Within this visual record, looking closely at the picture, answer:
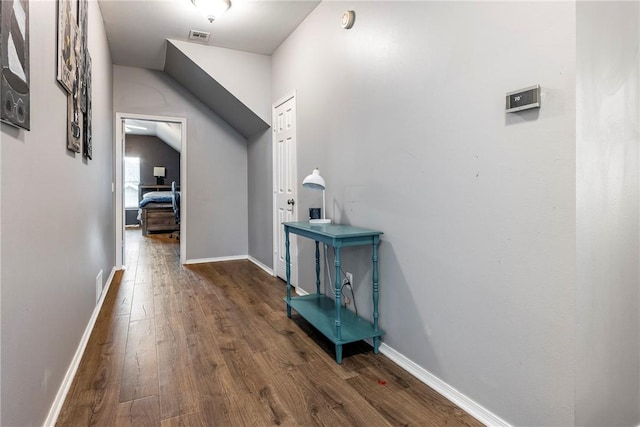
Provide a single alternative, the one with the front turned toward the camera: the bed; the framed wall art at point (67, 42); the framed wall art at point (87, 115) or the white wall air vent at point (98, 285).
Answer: the bed

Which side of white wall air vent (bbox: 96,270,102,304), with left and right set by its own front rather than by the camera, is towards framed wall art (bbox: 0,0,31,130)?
right

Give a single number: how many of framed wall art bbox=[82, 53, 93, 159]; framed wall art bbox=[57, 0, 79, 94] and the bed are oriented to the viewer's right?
2

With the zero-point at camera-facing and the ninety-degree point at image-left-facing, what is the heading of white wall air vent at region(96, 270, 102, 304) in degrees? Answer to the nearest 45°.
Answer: approximately 270°

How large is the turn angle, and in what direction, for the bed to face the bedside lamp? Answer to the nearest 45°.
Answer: approximately 180°

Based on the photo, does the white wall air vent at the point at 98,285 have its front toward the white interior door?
yes

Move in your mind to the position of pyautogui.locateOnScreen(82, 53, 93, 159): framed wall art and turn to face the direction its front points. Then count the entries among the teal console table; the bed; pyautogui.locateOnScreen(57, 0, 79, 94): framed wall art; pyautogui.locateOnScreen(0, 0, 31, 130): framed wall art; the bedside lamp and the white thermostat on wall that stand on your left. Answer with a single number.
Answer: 2

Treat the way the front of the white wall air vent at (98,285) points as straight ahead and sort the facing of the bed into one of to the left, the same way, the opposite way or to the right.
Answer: to the right

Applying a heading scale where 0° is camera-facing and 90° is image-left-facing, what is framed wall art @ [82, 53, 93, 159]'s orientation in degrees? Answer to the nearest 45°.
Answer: approximately 270°
